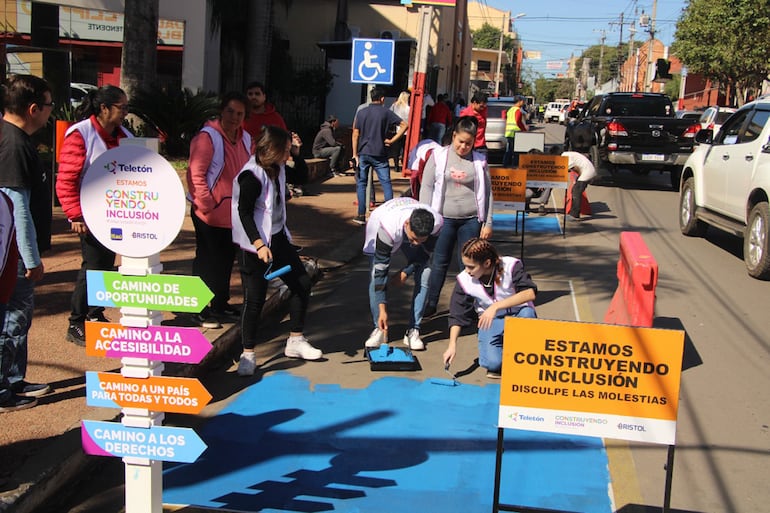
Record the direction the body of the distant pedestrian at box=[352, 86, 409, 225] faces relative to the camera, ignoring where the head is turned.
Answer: away from the camera

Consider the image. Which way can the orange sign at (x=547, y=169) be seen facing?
toward the camera

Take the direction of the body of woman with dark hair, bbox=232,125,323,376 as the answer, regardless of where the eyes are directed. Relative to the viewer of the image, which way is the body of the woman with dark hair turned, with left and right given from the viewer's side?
facing the viewer and to the right of the viewer

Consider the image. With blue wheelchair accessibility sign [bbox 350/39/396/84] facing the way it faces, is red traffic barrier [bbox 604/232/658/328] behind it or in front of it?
in front

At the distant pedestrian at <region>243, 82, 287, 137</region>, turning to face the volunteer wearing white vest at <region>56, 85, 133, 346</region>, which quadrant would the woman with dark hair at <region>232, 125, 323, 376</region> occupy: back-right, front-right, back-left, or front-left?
front-left

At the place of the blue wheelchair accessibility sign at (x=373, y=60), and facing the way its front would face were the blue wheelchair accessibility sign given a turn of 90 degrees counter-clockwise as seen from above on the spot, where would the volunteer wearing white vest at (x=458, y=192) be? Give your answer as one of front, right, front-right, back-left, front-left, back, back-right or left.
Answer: right

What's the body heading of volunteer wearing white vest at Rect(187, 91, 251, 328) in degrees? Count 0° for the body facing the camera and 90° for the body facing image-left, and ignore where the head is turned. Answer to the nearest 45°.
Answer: approximately 315°

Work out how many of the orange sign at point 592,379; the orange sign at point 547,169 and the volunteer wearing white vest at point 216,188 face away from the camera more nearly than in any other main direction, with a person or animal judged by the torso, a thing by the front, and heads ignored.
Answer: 0

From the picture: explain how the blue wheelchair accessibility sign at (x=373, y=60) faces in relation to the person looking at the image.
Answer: facing the viewer

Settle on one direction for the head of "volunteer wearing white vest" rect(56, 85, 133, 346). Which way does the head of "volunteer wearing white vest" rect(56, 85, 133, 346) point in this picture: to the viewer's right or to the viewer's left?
to the viewer's right

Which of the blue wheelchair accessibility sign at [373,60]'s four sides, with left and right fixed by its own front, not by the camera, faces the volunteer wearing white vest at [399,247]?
front

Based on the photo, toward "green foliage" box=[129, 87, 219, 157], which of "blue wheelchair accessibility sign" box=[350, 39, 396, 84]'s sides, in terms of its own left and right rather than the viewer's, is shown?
right

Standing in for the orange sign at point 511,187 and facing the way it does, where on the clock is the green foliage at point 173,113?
The green foliage is roughly at 4 o'clock from the orange sign.

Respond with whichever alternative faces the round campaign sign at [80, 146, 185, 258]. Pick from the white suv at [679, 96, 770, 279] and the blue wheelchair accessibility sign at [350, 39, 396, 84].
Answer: the blue wheelchair accessibility sign

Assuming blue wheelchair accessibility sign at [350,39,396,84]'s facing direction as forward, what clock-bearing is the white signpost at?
The white signpost is roughly at 12 o'clock from the blue wheelchair accessibility sign.

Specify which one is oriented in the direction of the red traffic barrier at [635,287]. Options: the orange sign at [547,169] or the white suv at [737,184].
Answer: the orange sign
